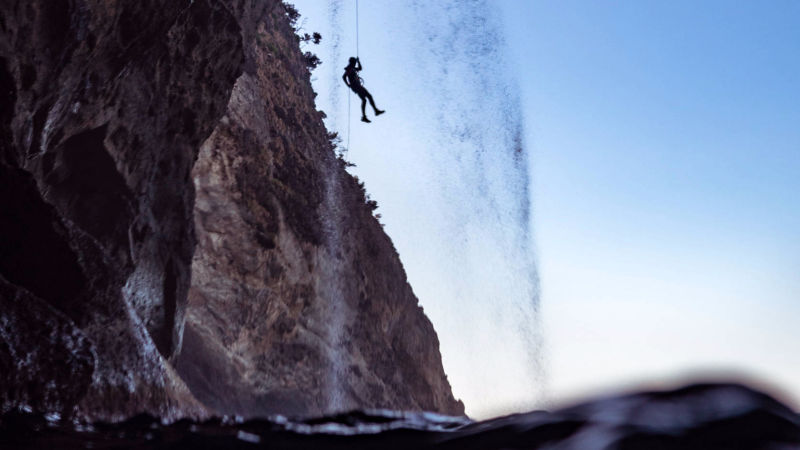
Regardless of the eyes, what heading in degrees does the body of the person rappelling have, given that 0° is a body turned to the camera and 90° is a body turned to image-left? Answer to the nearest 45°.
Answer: approximately 270°

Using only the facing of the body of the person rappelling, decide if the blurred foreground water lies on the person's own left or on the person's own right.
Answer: on the person's own right
